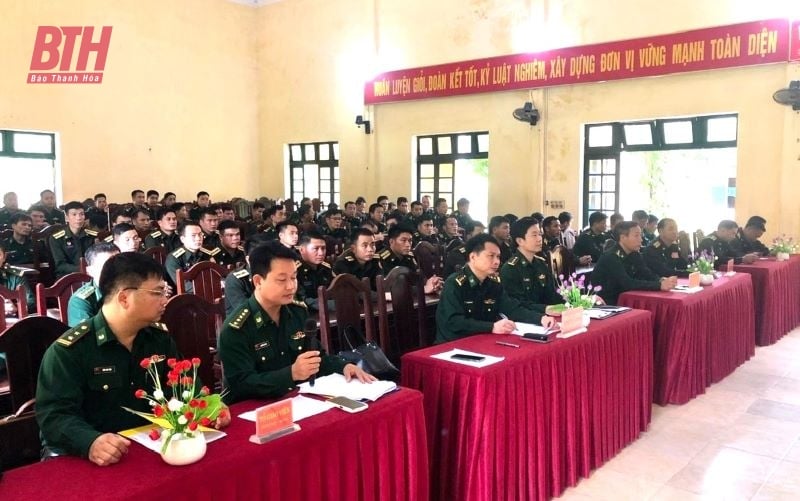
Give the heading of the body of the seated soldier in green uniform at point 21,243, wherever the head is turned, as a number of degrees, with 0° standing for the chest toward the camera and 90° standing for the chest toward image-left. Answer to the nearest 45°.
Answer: approximately 315°

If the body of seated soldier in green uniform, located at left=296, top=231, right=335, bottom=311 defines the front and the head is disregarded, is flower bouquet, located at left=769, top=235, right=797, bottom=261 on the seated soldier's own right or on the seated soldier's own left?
on the seated soldier's own left

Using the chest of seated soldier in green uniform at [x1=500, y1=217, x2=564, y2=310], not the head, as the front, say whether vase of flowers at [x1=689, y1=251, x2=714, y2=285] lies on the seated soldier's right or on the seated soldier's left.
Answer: on the seated soldier's left

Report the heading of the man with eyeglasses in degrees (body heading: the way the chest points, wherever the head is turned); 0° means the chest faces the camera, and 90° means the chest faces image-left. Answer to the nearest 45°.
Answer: approximately 315°

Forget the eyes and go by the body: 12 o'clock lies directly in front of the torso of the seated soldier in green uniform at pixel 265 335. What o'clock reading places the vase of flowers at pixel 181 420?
The vase of flowers is roughly at 2 o'clock from the seated soldier in green uniform.

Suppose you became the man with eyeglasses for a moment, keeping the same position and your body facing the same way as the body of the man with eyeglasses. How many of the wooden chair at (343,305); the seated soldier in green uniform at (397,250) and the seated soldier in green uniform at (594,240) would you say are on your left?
3

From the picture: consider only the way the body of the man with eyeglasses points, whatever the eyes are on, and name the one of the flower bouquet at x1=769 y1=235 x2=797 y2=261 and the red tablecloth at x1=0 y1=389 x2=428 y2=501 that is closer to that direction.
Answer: the red tablecloth
